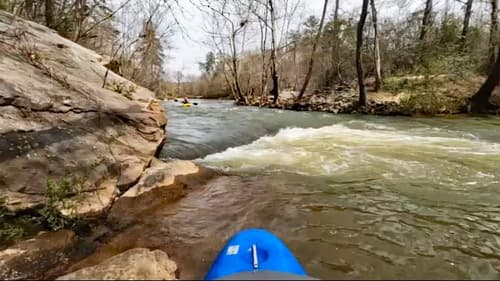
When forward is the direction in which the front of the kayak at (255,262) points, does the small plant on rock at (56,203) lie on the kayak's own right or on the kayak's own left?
on the kayak's own left

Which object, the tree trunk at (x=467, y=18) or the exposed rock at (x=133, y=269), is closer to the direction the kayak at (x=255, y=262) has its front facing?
the tree trunk

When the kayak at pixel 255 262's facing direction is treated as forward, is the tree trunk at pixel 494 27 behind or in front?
in front

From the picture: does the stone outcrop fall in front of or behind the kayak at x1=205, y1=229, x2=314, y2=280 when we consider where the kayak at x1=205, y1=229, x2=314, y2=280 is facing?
in front

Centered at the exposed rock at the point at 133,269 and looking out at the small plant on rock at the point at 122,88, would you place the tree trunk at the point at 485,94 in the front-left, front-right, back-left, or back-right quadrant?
front-right

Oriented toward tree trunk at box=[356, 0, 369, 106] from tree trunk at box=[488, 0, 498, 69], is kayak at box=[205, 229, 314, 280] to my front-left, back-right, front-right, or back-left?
front-left

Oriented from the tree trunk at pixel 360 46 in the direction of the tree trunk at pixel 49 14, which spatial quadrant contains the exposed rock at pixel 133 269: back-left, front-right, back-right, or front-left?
front-left

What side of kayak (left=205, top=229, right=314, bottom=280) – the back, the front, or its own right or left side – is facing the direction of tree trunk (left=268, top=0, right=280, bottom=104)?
front

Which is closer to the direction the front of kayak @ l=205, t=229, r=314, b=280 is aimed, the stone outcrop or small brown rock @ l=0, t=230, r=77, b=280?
the stone outcrop

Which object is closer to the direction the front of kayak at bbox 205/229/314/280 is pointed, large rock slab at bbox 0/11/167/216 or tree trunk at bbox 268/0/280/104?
the tree trunk

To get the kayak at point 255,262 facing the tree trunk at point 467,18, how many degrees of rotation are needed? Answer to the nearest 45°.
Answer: approximately 45° to its right

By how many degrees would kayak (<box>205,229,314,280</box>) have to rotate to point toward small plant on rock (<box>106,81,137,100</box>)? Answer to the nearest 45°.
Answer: approximately 45° to its left

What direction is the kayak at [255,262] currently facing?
away from the camera

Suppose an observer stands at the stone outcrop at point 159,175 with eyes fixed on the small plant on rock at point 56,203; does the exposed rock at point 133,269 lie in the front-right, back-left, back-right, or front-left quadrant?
front-left

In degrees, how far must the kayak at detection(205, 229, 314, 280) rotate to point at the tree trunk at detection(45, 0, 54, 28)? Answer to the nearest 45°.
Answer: approximately 45° to its left

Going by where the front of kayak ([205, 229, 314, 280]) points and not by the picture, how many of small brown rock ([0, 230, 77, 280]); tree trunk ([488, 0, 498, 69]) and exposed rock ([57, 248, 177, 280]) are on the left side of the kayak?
2

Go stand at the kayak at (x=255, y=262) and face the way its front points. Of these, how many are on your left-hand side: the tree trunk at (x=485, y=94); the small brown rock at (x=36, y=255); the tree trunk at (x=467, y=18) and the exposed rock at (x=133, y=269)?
2

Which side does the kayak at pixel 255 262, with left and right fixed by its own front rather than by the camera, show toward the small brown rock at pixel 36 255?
left
